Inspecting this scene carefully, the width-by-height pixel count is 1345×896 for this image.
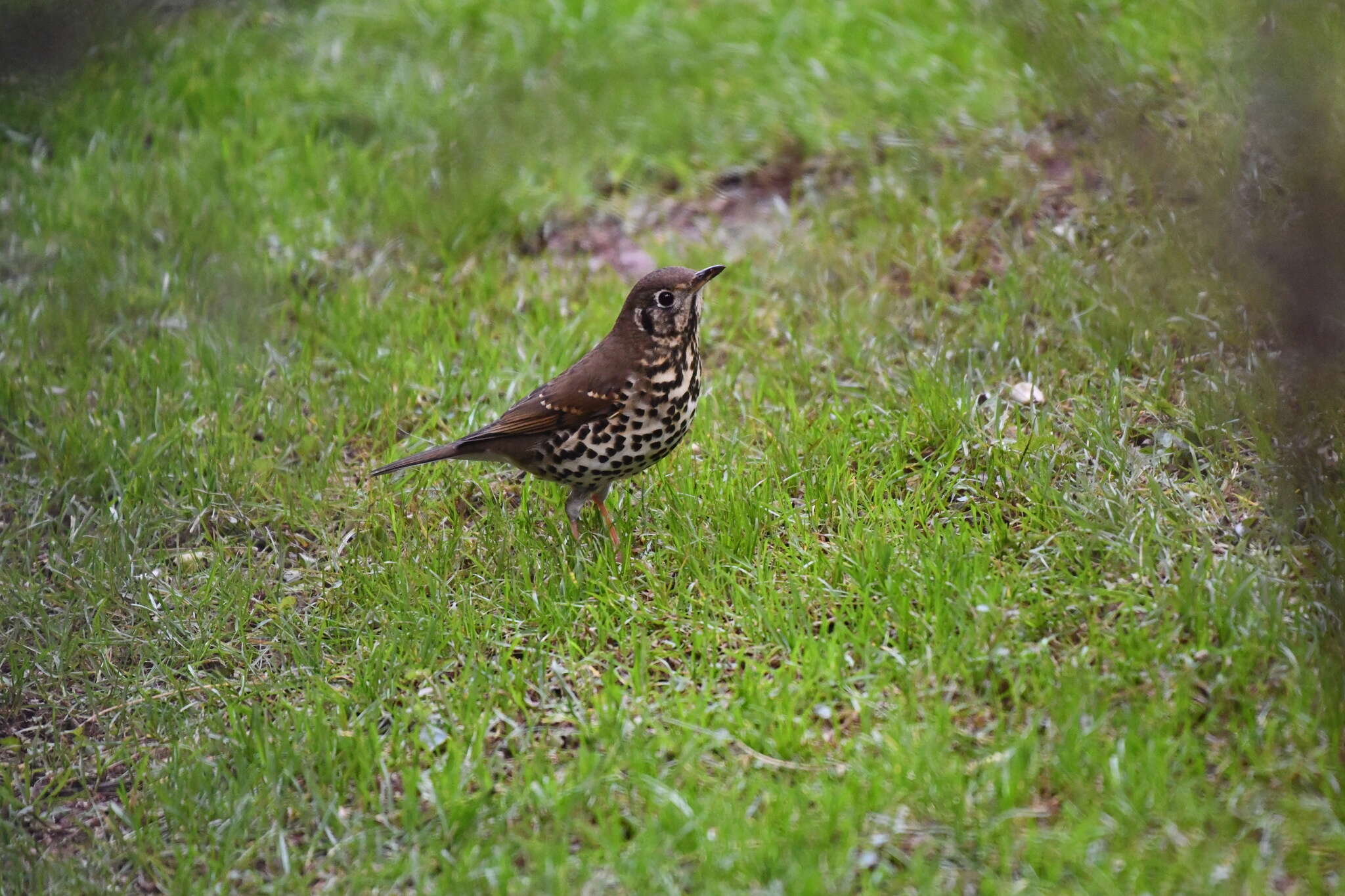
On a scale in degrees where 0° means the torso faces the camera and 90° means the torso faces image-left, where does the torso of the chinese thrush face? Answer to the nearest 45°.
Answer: approximately 270°
